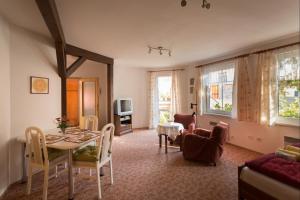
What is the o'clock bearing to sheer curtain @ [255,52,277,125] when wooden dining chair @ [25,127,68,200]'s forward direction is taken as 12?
The sheer curtain is roughly at 2 o'clock from the wooden dining chair.

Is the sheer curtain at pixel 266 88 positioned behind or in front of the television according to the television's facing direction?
in front

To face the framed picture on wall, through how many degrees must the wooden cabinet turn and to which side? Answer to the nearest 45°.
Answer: approximately 90° to its right

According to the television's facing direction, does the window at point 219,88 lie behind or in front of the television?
in front

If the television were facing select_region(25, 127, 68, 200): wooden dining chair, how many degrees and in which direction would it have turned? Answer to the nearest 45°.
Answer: approximately 45° to its right

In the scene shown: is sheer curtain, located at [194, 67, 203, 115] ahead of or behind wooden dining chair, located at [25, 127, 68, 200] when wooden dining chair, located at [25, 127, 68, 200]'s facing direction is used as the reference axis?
ahead

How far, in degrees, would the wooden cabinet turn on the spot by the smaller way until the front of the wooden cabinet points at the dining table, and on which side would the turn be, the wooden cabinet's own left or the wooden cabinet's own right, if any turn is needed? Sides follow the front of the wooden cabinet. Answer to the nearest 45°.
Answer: approximately 45° to the wooden cabinet's own right

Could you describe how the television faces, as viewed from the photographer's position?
facing the viewer and to the right of the viewer

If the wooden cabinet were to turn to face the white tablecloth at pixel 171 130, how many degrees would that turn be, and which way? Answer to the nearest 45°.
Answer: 0° — it already faces it

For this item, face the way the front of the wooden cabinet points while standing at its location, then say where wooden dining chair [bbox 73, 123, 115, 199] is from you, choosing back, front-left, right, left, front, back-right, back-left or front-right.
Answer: front-right

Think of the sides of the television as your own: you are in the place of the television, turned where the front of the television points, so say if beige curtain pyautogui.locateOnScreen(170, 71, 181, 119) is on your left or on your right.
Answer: on your left
